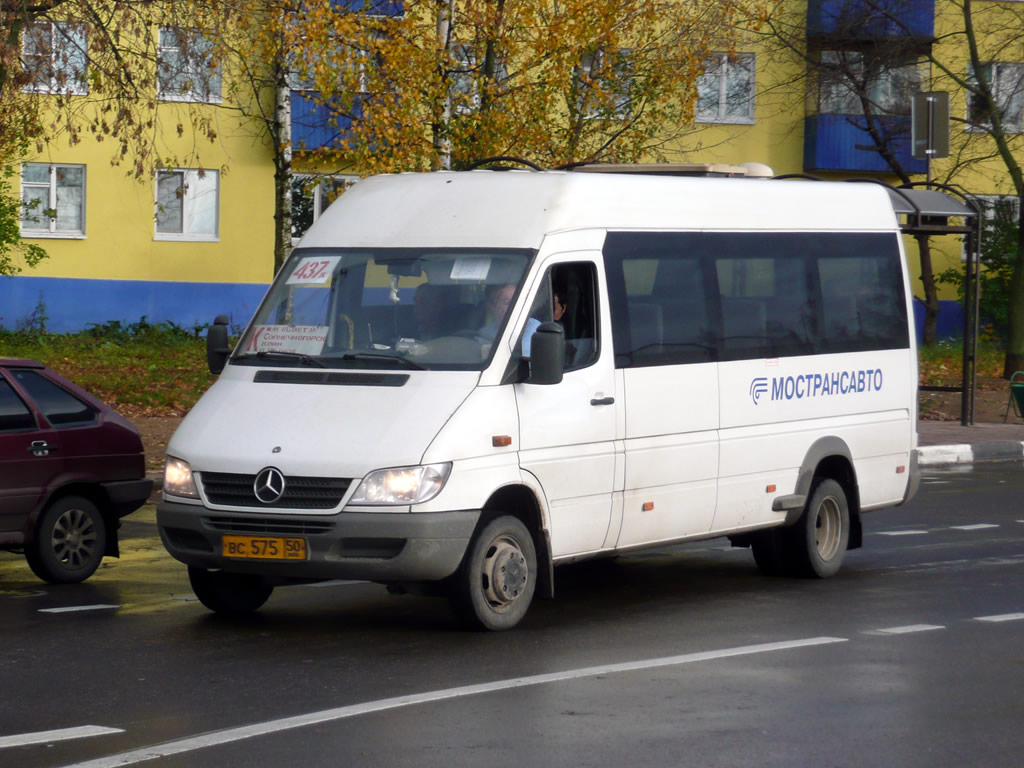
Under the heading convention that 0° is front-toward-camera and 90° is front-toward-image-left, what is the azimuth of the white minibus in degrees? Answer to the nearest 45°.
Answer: approximately 45°

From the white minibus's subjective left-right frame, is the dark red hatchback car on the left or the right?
on its right
